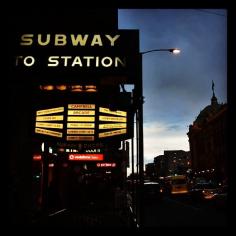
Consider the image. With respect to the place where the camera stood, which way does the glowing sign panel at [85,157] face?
facing the viewer

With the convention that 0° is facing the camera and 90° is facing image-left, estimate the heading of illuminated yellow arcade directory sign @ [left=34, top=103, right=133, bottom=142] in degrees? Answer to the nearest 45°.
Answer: approximately 0°

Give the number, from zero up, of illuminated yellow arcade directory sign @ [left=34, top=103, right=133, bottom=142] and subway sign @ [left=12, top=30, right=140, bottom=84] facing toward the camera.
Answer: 2

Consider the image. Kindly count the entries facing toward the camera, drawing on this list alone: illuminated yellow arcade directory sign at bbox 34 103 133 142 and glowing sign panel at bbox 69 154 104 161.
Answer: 2

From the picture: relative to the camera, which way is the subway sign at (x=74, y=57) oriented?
toward the camera

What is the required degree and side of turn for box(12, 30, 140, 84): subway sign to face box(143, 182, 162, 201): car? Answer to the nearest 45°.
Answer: approximately 180°
